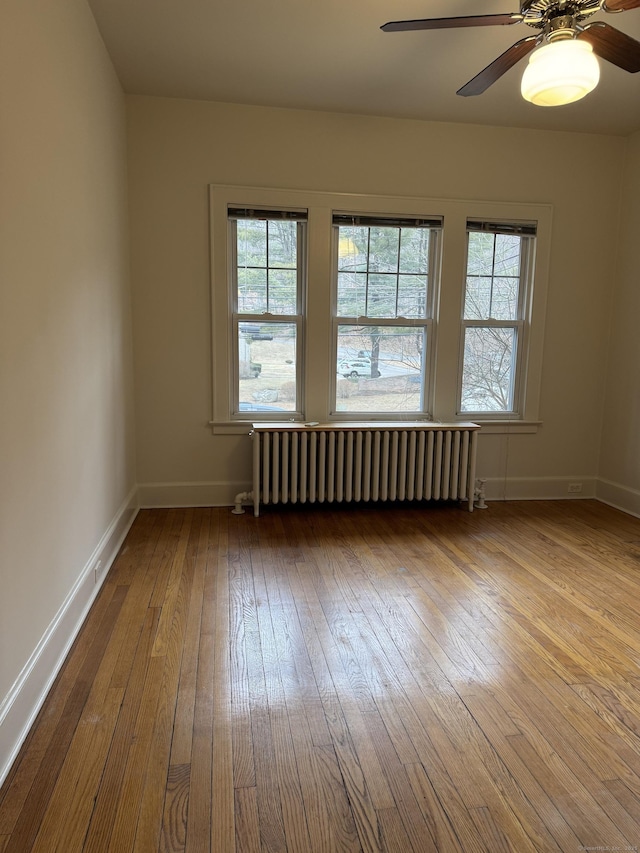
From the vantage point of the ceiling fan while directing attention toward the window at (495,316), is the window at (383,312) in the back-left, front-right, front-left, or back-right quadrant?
front-left

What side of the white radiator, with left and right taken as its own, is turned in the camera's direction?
front

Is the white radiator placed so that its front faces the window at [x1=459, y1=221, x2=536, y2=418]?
no
